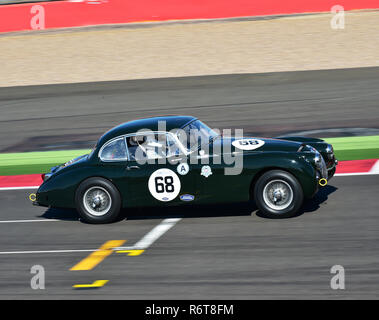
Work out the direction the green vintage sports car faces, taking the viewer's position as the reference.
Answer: facing to the right of the viewer
